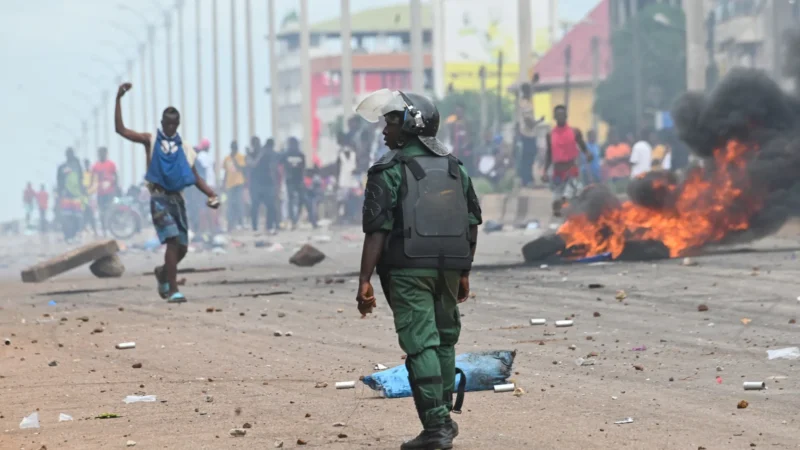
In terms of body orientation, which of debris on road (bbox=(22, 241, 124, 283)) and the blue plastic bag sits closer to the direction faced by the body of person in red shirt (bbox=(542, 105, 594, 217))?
the blue plastic bag

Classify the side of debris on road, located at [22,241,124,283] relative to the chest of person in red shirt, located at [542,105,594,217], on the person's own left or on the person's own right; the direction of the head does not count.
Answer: on the person's own right

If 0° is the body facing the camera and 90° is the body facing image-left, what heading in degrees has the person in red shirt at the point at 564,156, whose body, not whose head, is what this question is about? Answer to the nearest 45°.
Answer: approximately 0°

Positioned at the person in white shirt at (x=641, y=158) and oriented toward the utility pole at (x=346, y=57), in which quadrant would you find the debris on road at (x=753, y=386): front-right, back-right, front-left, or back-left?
back-left

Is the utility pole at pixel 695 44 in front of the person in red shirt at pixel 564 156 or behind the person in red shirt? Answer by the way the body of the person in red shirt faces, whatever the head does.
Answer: behind

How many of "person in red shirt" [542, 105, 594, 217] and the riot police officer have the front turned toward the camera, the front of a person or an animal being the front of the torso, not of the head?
1

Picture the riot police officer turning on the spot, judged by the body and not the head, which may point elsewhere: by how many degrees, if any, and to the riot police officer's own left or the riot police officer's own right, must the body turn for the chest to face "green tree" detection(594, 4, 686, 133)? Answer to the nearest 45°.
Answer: approximately 45° to the riot police officer's own right

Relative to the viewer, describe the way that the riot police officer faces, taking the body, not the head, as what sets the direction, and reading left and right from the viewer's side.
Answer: facing away from the viewer and to the left of the viewer

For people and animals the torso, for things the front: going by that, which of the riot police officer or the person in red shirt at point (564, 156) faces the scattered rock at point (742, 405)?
the person in red shirt

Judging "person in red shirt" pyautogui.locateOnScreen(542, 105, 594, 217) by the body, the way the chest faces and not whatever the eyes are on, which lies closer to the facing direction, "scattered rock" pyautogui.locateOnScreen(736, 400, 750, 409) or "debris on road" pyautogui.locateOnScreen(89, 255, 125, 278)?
the scattered rock

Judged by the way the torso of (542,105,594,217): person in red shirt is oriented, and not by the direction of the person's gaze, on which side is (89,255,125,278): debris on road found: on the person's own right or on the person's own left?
on the person's own right
